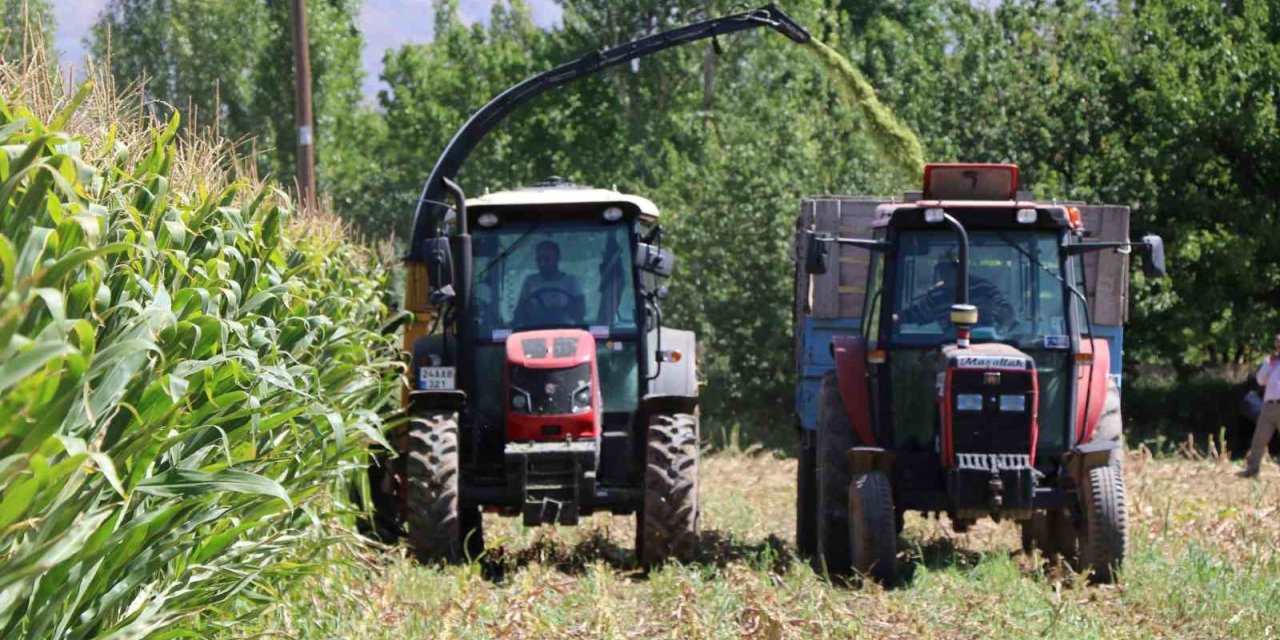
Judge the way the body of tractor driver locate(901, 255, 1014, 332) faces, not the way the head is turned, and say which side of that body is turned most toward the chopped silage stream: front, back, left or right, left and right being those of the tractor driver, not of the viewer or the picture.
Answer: back

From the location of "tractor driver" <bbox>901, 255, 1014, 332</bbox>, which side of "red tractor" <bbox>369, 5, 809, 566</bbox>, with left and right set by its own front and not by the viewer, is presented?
left

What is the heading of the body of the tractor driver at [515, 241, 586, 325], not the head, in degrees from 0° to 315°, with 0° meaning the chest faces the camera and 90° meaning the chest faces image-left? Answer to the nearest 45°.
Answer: approximately 0°

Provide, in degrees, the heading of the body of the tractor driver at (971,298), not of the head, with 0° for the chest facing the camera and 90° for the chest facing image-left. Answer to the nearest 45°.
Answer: approximately 0°

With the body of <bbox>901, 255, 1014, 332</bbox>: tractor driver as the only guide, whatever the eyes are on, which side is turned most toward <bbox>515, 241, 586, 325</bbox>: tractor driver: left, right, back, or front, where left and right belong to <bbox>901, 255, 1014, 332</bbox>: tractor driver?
right
